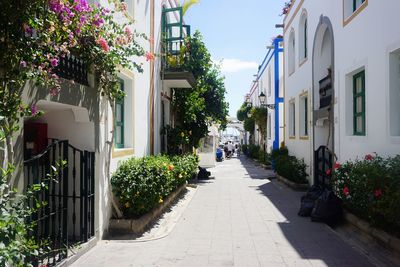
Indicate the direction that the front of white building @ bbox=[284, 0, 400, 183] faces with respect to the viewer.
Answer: facing the viewer and to the left of the viewer

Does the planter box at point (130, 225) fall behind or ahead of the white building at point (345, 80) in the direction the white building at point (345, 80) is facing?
ahead

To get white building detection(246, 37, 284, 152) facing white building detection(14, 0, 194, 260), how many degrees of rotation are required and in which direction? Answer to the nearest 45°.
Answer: approximately 90° to its left

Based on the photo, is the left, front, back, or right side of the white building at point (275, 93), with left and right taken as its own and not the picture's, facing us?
left

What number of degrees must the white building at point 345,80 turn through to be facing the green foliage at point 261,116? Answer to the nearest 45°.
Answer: approximately 135° to its right

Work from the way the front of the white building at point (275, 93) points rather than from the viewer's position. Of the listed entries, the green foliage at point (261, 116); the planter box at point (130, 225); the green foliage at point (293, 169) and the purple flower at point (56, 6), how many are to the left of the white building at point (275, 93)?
3

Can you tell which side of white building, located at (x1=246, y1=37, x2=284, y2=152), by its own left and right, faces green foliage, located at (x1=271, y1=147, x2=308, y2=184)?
left

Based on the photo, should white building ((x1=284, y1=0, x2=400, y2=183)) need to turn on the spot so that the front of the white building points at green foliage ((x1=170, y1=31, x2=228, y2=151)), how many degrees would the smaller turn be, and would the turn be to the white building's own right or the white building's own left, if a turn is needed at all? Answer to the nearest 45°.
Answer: approximately 90° to the white building's own right

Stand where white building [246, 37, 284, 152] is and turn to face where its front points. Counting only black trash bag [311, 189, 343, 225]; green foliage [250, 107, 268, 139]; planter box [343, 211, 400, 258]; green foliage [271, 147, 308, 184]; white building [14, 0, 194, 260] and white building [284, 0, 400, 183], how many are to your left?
5

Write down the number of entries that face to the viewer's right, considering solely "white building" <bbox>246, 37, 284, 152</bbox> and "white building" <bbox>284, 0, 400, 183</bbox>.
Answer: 0

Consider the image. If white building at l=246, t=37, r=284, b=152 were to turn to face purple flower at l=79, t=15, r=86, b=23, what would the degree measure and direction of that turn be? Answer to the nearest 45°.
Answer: approximately 90° to its left

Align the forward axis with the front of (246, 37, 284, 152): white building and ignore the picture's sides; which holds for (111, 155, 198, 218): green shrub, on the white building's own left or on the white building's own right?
on the white building's own left
